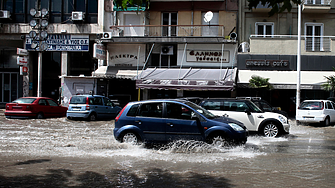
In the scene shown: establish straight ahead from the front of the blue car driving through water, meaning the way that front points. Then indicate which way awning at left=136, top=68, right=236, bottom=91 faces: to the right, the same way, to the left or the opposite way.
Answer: to the right

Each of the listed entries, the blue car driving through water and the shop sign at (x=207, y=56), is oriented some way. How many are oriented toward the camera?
1

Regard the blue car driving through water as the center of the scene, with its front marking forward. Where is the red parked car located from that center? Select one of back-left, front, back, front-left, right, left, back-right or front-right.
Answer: back-left

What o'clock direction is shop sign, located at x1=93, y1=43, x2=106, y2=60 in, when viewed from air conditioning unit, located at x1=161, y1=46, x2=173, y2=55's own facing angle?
The shop sign is roughly at 3 o'clock from the air conditioning unit.

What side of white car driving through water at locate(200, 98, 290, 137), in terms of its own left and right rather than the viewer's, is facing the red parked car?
back

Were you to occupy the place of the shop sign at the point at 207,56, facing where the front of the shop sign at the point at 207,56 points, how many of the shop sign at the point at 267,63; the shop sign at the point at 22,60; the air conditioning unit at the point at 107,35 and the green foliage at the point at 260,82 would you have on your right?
2

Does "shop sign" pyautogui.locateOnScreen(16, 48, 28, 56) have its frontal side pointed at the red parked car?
yes

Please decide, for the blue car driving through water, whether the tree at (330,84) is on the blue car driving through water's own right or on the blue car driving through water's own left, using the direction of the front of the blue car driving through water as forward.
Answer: on the blue car driving through water's own left

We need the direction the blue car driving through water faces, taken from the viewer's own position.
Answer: facing to the right of the viewer

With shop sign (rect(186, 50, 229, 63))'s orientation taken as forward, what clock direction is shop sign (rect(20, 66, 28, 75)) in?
shop sign (rect(20, 66, 28, 75)) is roughly at 3 o'clock from shop sign (rect(186, 50, 229, 63)).
